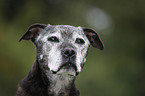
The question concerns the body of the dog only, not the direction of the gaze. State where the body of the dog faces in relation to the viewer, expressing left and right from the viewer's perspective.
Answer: facing the viewer and to the right of the viewer
